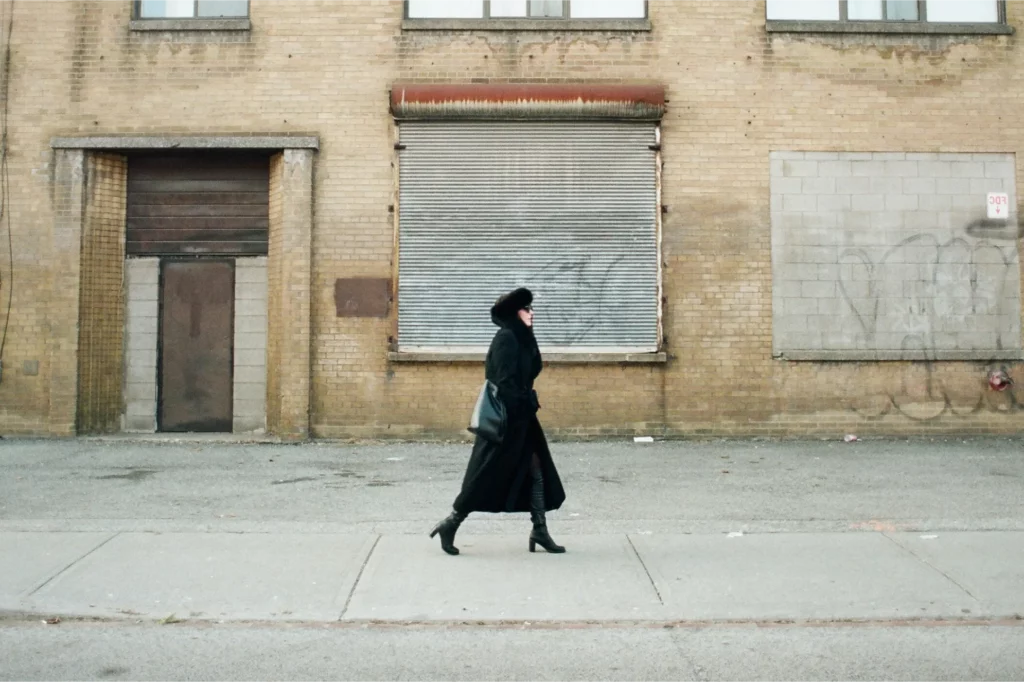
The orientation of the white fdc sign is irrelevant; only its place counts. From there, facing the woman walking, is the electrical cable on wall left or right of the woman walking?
right

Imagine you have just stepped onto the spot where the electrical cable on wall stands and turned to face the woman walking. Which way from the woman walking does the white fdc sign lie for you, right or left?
left

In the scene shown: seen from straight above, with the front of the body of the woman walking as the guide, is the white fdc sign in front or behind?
in front

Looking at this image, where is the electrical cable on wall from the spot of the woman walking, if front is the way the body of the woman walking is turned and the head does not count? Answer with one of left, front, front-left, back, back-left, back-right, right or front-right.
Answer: back-left

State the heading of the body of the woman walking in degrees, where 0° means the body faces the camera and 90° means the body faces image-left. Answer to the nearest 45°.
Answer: approximately 270°

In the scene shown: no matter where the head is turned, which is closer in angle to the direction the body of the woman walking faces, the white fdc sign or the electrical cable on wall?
the white fdc sign

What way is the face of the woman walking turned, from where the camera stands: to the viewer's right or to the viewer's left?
to the viewer's right
